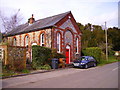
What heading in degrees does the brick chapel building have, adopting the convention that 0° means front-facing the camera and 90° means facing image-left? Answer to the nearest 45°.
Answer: approximately 315°

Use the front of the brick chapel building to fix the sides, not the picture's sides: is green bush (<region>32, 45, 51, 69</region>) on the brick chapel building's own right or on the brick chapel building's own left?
on the brick chapel building's own right
